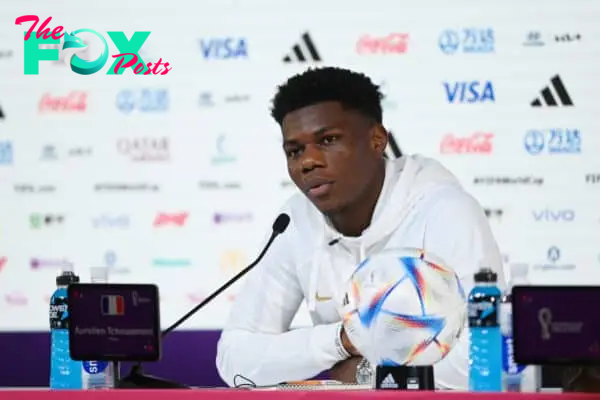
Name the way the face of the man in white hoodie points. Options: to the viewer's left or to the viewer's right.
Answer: to the viewer's left

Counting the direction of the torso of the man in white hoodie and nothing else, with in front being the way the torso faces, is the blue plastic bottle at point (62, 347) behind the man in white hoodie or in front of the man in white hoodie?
in front

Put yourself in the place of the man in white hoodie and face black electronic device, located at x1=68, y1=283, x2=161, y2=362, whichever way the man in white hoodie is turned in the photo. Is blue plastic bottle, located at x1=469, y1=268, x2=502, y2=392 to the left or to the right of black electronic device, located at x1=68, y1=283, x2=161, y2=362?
left

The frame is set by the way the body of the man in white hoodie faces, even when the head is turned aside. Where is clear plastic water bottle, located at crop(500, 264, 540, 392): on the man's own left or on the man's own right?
on the man's own left

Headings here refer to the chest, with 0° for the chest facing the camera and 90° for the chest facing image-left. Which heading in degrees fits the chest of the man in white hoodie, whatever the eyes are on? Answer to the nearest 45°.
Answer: approximately 45°

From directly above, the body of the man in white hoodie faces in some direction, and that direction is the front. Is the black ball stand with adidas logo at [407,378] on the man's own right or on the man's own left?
on the man's own left

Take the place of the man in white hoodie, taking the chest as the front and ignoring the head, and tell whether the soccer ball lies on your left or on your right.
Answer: on your left
